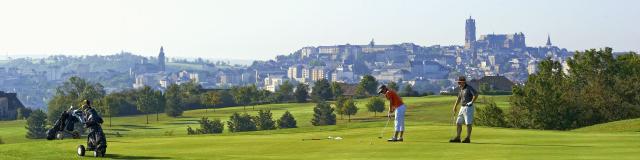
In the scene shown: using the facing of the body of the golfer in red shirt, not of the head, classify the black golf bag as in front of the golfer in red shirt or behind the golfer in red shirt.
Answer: in front

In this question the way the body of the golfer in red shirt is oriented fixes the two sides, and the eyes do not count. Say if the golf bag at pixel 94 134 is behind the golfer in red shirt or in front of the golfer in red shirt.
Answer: in front

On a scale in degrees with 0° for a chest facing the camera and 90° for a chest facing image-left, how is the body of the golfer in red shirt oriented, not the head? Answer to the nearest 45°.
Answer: approximately 90°
